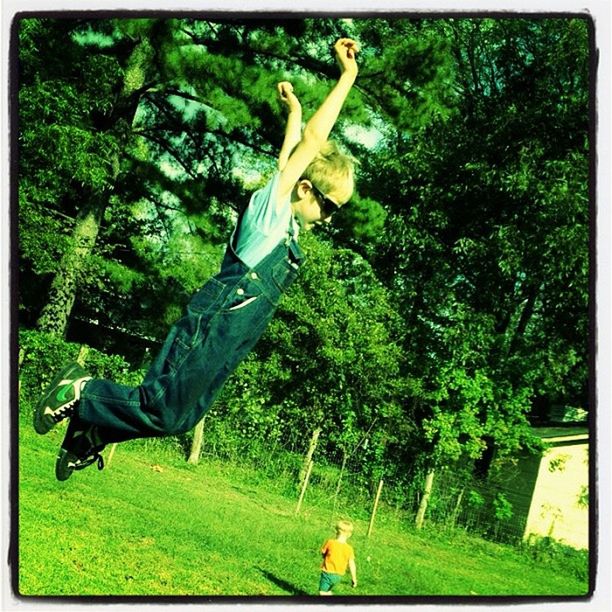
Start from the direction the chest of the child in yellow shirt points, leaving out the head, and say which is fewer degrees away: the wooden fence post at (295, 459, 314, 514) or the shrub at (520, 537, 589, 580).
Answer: the wooden fence post

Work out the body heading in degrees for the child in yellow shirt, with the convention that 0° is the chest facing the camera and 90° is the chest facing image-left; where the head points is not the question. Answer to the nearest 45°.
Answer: approximately 180°

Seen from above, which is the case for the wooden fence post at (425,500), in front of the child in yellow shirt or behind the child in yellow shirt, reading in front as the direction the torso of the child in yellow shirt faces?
in front

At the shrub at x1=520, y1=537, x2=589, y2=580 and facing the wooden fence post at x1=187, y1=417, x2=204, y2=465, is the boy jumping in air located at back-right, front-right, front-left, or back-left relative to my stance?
front-left

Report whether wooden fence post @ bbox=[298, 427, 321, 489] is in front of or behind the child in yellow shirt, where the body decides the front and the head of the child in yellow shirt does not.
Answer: in front

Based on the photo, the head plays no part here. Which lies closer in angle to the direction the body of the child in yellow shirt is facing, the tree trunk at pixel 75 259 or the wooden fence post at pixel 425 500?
the wooden fence post

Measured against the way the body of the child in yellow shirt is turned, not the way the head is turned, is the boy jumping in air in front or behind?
behind

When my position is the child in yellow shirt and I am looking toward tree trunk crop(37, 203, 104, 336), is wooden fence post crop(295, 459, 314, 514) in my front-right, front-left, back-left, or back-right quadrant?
front-right

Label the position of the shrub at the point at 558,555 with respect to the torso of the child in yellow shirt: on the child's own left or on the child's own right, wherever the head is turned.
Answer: on the child's own right

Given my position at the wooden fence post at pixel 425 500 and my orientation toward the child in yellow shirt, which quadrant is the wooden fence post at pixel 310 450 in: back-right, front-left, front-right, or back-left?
front-right

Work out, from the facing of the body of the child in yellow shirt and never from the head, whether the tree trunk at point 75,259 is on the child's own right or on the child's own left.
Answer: on the child's own left

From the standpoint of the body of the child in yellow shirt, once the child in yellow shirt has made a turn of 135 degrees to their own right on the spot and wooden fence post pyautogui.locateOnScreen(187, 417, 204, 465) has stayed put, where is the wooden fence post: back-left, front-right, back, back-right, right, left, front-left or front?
back

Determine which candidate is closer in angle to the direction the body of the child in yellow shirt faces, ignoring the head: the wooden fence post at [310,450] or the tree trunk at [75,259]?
the wooden fence post

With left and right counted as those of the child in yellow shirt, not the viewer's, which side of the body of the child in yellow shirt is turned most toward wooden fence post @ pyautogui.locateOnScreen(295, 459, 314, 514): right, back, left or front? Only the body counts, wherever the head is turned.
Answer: front

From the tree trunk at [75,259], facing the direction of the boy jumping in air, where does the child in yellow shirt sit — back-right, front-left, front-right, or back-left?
front-left
